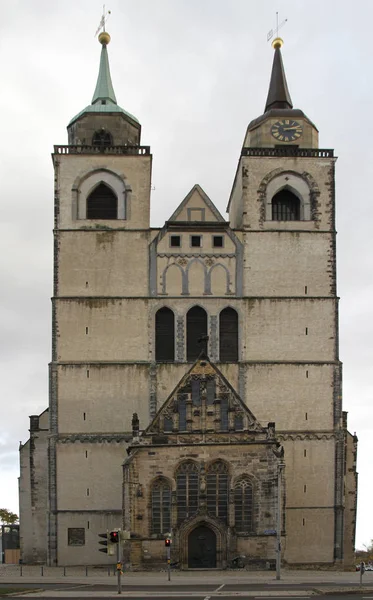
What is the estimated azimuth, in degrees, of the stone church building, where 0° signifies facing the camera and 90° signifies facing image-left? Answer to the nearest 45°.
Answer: approximately 0°
